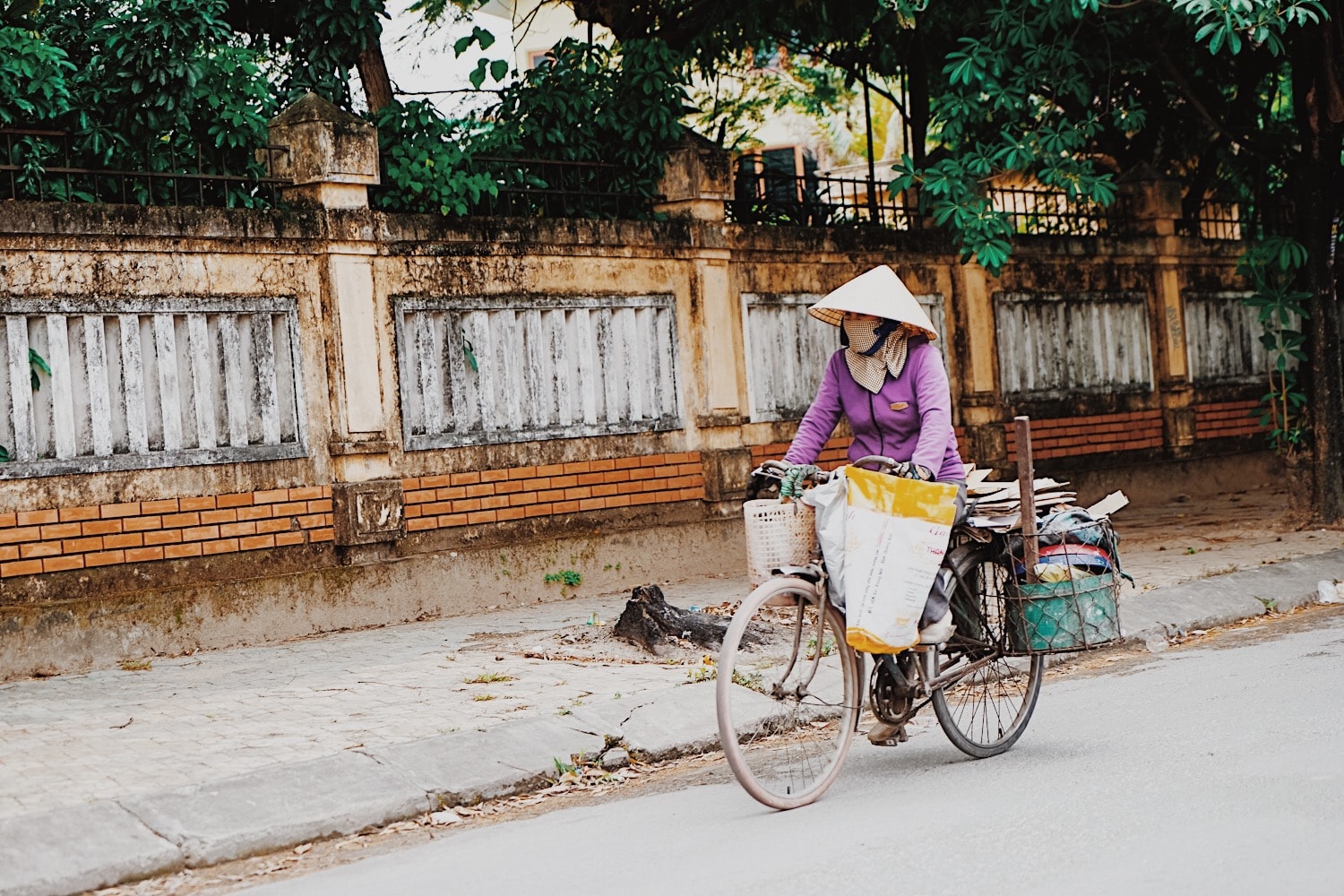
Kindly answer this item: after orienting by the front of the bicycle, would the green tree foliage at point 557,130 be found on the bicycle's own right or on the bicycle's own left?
on the bicycle's own right

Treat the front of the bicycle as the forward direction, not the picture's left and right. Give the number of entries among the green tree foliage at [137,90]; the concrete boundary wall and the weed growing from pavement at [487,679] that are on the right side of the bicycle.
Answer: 3

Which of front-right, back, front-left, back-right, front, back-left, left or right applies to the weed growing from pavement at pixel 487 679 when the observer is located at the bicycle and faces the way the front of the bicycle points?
right

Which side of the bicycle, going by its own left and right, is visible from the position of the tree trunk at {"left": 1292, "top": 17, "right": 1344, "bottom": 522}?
back

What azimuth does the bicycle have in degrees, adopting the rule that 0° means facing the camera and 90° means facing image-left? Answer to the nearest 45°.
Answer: approximately 45°

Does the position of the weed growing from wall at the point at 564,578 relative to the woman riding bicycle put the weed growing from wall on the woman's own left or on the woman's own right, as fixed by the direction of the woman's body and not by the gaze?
on the woman's own right

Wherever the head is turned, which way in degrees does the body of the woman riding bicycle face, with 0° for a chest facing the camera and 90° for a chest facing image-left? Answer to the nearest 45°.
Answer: approximately 45°

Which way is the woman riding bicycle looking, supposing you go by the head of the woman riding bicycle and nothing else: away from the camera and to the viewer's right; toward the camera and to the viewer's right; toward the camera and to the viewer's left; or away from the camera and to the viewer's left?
toward the camera and to the viewer's left

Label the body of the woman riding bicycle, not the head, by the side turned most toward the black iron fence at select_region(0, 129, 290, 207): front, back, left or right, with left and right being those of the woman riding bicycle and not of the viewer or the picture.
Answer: right
